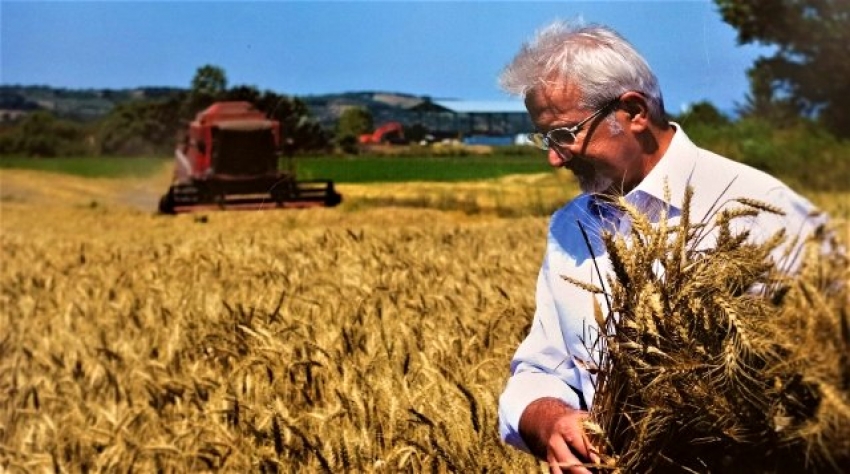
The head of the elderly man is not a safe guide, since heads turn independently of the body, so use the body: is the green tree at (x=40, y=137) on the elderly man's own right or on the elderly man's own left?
on the elderly man's own right

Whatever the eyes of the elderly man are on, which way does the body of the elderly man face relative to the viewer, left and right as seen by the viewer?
facing the viewer and to the left of the viewer

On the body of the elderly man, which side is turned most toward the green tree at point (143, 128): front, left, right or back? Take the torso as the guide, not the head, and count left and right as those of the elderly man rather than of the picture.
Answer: right

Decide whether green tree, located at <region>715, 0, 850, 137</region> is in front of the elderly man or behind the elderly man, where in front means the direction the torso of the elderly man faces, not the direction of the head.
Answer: behind

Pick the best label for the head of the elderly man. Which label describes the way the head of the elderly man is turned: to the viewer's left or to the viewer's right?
to the viewer's left
